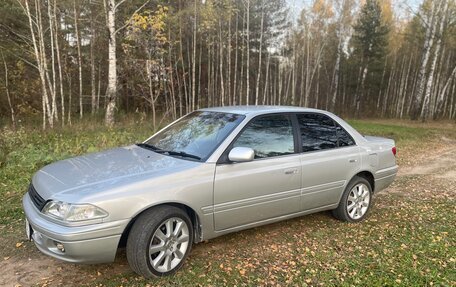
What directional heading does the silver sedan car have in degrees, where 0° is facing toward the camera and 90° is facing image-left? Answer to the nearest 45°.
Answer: approximately 45°

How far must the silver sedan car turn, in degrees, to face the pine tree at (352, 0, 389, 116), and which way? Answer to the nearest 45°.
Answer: approximately 180°
